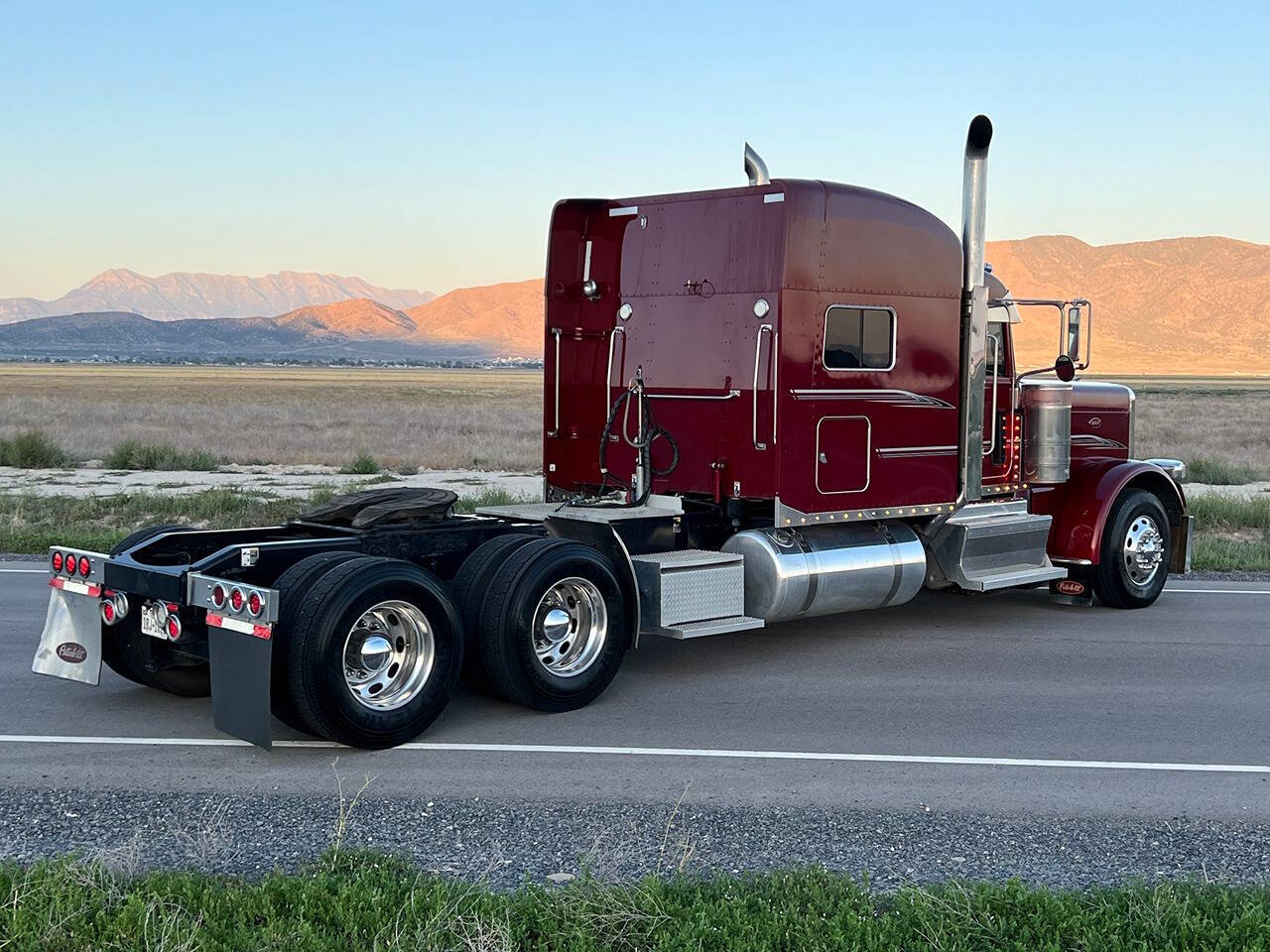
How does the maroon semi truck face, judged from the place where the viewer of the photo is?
facing away from the viewer and to the right of the viewer
